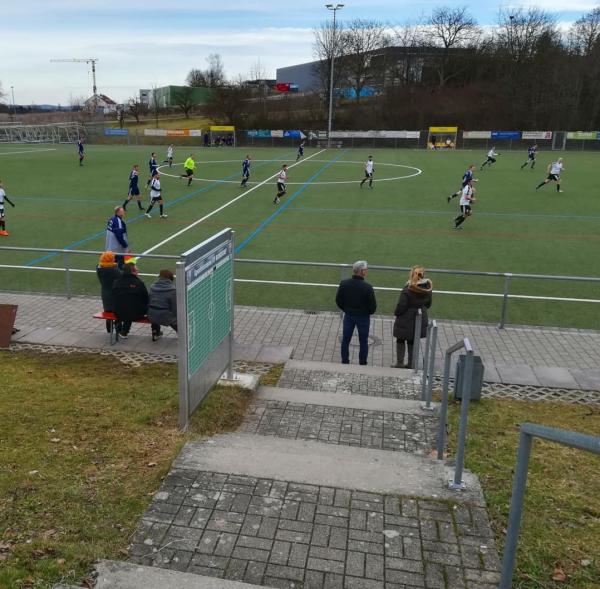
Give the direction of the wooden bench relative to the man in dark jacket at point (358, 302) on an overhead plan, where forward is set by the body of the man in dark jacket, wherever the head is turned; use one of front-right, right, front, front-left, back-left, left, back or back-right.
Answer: left

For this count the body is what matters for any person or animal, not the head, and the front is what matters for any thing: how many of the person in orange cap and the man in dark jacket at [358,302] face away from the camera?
2

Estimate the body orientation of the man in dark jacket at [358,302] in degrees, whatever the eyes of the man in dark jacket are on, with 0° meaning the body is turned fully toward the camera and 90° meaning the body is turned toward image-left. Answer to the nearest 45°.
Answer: approximately 180°

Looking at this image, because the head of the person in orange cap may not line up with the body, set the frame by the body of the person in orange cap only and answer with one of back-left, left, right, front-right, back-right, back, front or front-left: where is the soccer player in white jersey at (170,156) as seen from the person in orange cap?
front

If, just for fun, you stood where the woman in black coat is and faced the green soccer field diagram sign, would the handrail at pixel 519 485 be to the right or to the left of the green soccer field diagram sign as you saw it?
left

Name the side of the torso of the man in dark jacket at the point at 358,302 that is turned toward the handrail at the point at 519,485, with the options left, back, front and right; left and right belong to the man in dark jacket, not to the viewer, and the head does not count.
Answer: back

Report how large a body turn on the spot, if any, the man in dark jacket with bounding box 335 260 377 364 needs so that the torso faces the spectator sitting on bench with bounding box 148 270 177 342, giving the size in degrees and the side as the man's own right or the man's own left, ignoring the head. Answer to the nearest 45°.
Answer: approximately 90° to the man's own left

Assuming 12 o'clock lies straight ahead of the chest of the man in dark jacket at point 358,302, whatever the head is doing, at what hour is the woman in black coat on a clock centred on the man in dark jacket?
The woman in black coat is roughly at 3 o'clock from the man in dark jacket.

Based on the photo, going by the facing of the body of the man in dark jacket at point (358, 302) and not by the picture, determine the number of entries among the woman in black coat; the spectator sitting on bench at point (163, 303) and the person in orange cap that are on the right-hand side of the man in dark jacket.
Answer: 1

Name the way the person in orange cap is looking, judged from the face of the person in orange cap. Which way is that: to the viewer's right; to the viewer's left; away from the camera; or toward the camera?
away from the camera

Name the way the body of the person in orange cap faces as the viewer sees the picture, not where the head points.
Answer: away from the camera
